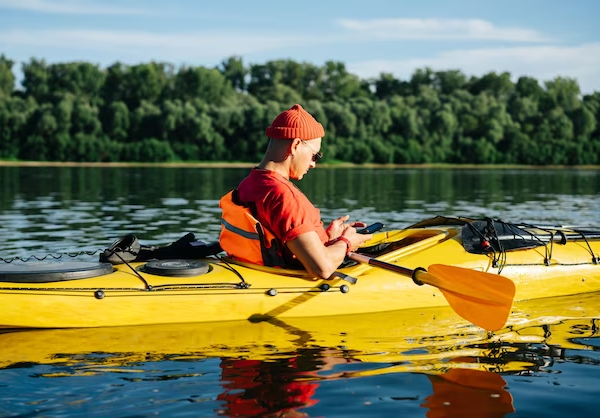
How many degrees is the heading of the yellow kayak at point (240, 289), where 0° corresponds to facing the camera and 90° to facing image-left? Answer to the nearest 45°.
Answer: approximately 270°

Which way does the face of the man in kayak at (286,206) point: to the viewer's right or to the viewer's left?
to the viewer's right
